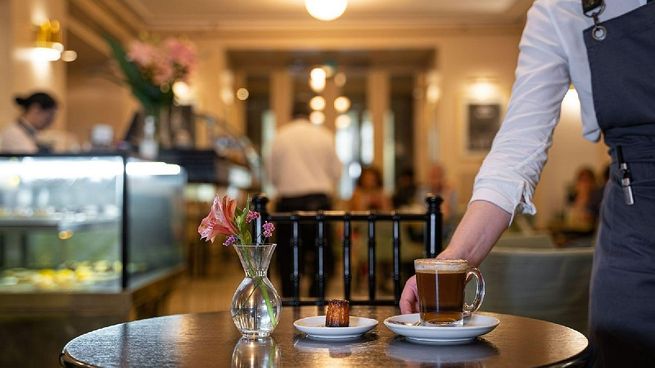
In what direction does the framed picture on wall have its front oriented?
toward the camera

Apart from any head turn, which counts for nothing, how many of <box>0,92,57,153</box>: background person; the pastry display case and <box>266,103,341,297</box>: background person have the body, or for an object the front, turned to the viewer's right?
1

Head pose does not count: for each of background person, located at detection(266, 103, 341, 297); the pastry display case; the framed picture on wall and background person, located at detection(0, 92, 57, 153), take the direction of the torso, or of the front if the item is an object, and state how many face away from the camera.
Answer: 1

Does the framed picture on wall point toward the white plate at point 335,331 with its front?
yes

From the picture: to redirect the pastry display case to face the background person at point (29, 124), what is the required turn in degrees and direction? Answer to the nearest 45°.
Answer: approximately 180°

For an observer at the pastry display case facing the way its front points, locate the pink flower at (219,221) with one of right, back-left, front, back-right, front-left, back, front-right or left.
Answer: front

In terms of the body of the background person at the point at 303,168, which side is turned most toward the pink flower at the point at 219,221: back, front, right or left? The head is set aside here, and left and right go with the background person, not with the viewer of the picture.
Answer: back

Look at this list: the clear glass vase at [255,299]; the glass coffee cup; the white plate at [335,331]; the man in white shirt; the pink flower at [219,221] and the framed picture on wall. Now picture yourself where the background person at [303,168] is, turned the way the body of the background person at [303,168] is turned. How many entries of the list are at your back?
5

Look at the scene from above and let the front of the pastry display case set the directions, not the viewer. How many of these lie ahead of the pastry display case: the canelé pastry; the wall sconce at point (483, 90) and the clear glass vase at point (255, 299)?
2

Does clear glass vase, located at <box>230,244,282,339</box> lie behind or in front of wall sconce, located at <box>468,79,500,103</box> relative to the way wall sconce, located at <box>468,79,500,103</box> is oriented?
in front

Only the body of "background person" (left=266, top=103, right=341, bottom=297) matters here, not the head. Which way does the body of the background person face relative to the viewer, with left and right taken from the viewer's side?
facing away from the viewer

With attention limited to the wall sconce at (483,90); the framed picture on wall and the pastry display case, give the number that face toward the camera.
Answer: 3

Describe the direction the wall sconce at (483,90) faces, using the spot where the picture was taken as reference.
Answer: facing the viewer

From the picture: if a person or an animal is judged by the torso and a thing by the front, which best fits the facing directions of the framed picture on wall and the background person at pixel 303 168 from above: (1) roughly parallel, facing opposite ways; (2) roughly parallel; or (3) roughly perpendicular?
roughly parallel, facing opposite ways

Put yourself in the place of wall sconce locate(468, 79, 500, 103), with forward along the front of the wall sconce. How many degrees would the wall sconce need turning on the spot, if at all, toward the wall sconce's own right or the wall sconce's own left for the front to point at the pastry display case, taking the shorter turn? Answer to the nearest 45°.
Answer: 0° — it already faces it
